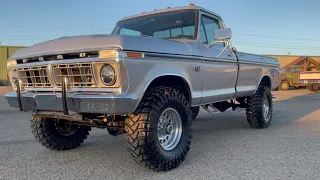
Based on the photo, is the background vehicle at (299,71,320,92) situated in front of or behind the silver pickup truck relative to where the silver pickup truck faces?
behind

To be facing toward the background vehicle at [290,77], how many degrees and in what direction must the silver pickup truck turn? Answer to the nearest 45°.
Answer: approximately 180°

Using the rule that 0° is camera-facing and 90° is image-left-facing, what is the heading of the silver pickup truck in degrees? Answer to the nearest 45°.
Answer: approximately 45°
